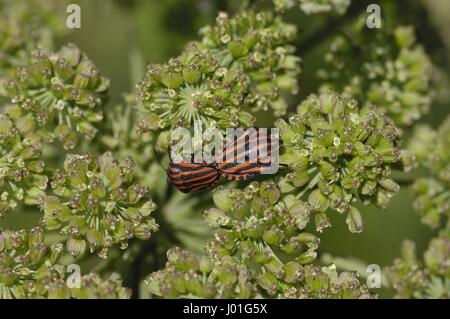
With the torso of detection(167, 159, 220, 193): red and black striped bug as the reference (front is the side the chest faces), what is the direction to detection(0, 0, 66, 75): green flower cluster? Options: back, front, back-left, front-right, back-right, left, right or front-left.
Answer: front-right

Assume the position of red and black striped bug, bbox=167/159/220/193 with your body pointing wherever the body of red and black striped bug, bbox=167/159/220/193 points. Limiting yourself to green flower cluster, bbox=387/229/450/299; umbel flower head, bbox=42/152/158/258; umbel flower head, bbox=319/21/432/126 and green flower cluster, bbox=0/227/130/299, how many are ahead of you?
2

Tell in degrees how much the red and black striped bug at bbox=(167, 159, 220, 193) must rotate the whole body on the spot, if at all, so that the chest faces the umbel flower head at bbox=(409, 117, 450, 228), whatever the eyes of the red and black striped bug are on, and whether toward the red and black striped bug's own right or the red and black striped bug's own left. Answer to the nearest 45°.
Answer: approximately 135° to the red and black striped bug's own right

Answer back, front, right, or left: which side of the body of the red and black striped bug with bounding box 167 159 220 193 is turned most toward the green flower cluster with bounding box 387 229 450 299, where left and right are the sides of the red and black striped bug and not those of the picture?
back

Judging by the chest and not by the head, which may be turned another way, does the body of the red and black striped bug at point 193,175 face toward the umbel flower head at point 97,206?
yes

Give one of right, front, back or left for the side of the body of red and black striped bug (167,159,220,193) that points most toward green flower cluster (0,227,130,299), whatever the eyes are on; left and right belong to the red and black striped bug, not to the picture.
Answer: front

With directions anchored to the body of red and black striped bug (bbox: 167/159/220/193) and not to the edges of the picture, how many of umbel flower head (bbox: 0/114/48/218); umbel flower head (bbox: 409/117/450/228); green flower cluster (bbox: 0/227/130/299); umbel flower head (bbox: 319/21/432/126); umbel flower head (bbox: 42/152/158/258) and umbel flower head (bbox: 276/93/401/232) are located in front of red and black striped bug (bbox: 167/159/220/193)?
3

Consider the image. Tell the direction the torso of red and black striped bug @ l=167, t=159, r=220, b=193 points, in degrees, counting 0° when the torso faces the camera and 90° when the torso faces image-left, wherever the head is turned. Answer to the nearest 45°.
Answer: approximately 90°

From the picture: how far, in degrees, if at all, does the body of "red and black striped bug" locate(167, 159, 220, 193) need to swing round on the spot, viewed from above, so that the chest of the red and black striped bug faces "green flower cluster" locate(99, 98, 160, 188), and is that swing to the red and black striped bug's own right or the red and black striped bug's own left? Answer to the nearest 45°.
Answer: approximately 45° to the red and black striped bug's own right

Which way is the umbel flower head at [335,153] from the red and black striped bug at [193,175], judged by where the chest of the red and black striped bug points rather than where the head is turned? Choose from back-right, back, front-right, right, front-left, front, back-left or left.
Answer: back

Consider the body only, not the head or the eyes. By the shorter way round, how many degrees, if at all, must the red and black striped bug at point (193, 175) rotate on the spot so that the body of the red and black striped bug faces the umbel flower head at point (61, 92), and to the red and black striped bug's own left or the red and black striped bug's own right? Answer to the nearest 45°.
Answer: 0° — it already faces it
